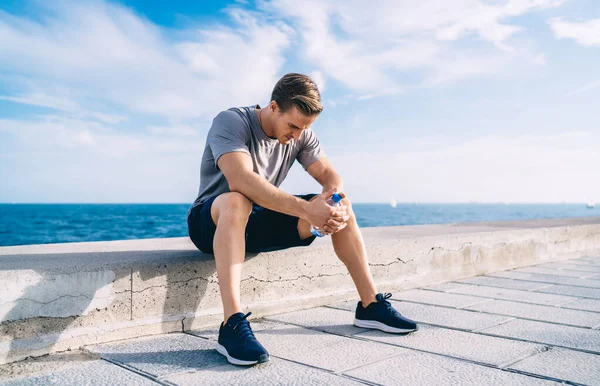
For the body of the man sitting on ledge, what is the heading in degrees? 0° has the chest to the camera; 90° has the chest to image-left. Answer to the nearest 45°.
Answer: approximately 315°

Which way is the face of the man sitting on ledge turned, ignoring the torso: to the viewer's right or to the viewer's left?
to the viewer's right
